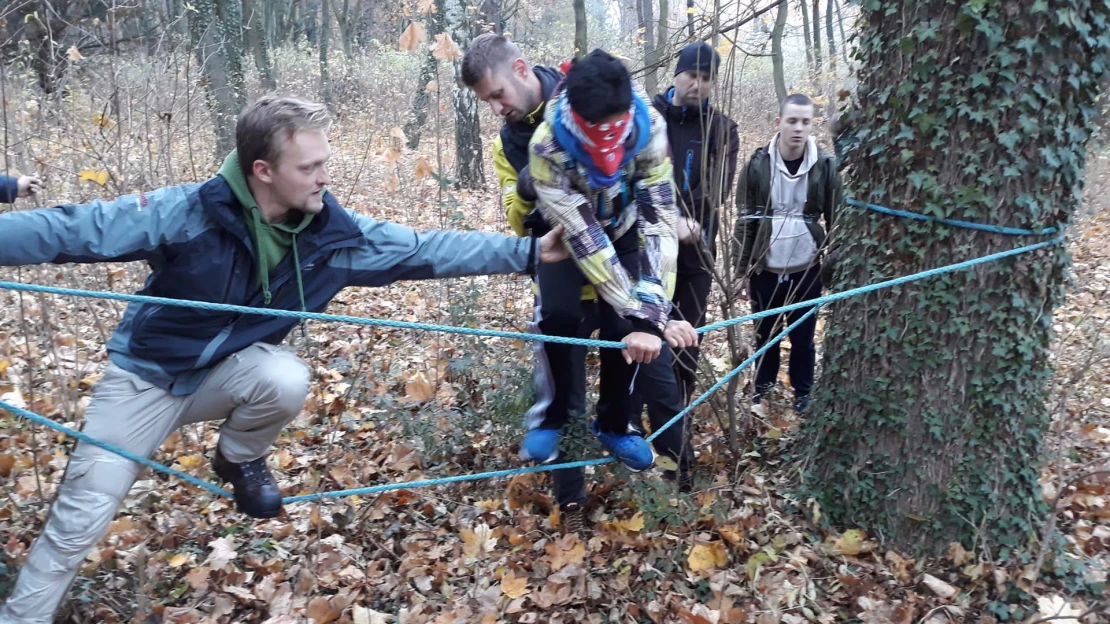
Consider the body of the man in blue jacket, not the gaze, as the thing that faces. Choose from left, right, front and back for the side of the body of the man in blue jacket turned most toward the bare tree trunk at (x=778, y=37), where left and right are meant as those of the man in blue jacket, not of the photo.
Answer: left

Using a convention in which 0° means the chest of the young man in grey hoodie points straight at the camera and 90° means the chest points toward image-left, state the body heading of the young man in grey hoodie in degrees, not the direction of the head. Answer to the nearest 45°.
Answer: approximately 0°

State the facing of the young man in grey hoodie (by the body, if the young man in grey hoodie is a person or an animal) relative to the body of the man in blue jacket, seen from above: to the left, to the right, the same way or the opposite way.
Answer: to the right

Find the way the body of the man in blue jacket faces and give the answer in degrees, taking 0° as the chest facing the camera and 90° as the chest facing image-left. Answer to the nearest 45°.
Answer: approximately 315°

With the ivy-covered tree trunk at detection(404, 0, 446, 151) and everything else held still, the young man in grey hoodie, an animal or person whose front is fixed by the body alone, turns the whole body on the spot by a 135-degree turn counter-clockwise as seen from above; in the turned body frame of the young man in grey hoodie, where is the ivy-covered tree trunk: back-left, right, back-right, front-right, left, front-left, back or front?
left

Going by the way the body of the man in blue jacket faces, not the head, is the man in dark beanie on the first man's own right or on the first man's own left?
on the first man's own left

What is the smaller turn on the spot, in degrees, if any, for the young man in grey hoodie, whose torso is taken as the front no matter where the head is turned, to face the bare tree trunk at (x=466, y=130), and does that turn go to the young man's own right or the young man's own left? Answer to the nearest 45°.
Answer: approximately 135° to the young man's own right

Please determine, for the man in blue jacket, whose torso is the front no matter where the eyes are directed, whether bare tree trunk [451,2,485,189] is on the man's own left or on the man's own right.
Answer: on the man's own left

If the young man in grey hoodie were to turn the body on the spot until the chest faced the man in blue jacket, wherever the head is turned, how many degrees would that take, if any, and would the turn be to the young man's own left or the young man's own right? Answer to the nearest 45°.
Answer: approximately 45° to the young man's own right
